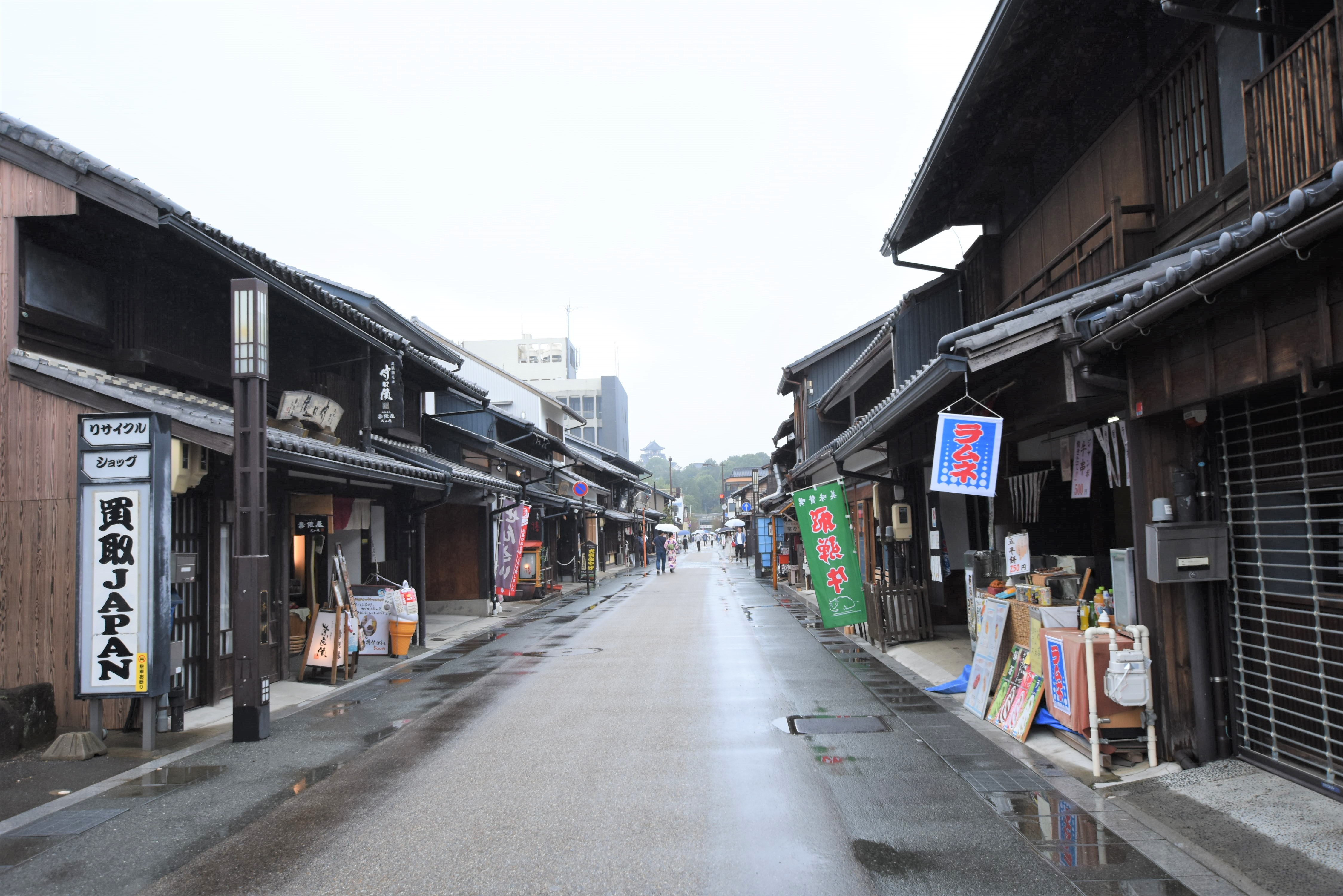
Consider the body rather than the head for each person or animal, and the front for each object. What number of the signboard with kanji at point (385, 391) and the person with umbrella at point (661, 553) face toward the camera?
1

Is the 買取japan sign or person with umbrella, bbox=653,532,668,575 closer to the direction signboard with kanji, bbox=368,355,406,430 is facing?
the 買取japan sign

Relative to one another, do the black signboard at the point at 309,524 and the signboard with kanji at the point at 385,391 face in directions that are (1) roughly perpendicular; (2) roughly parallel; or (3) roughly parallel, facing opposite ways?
roughly parallel

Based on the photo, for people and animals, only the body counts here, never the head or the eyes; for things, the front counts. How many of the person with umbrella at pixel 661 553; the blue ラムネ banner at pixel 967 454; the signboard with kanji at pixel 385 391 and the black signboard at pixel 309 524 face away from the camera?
1

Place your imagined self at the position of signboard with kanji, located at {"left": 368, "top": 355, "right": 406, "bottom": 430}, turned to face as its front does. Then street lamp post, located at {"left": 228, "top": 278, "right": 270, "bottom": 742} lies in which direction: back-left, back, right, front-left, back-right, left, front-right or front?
front

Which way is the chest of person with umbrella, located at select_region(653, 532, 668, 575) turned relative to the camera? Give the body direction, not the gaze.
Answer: away from the camera

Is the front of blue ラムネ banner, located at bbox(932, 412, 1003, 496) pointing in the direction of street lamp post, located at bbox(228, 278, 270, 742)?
no

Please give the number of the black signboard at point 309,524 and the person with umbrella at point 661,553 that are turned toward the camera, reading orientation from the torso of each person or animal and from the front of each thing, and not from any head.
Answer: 1

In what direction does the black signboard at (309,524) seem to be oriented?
toward the camera

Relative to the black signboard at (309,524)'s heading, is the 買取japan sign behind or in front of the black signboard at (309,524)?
in front

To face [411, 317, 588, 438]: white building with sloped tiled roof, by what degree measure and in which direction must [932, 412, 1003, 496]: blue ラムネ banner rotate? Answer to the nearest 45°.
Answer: approximately 135° to its right

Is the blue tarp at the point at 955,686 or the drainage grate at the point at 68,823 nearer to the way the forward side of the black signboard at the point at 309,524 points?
the drainage grate

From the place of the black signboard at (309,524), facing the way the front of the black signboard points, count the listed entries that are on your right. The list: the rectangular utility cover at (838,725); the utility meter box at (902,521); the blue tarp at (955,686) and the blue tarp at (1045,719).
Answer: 0

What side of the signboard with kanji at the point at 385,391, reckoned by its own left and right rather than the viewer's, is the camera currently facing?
front

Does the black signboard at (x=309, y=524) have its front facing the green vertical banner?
no
